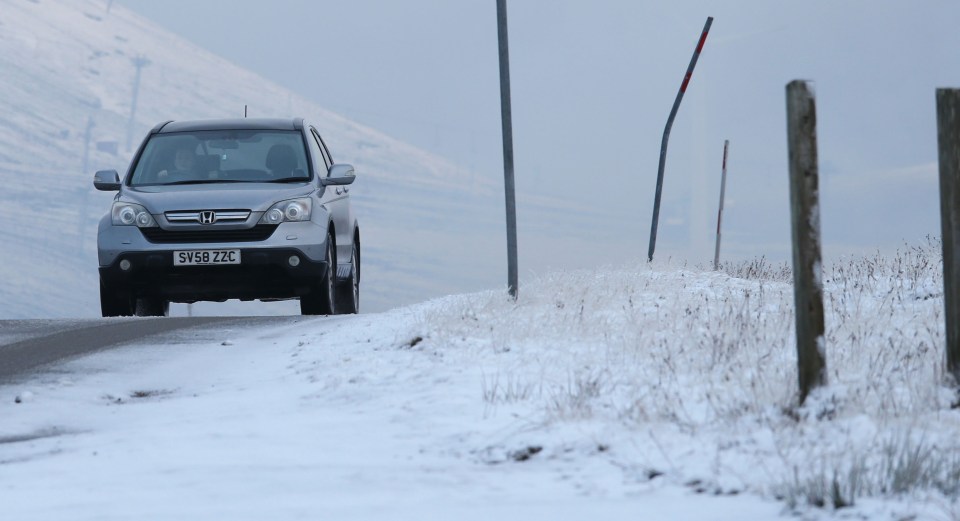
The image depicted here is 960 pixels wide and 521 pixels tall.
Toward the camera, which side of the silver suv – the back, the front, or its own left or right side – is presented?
front

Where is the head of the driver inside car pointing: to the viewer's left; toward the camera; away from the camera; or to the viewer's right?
toward the camera

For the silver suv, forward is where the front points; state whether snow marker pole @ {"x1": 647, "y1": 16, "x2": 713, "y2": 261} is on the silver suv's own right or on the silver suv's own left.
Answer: on the silver suv's own left

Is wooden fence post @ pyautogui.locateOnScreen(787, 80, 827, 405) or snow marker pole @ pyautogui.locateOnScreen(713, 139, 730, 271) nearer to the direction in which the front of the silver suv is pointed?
the wooden fence post

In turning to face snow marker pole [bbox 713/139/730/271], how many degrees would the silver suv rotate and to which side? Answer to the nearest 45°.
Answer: approximately 135° to its left

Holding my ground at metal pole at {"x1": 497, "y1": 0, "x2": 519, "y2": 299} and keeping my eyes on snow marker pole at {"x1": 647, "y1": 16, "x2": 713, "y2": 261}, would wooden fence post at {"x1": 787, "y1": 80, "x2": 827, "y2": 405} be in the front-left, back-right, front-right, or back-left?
back-right

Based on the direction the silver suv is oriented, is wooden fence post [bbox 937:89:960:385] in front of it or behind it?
in front

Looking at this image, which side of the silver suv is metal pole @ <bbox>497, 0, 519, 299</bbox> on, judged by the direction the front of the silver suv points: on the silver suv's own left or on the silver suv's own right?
on the silver suv's own left

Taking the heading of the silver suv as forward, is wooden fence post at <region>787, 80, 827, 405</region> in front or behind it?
in front
